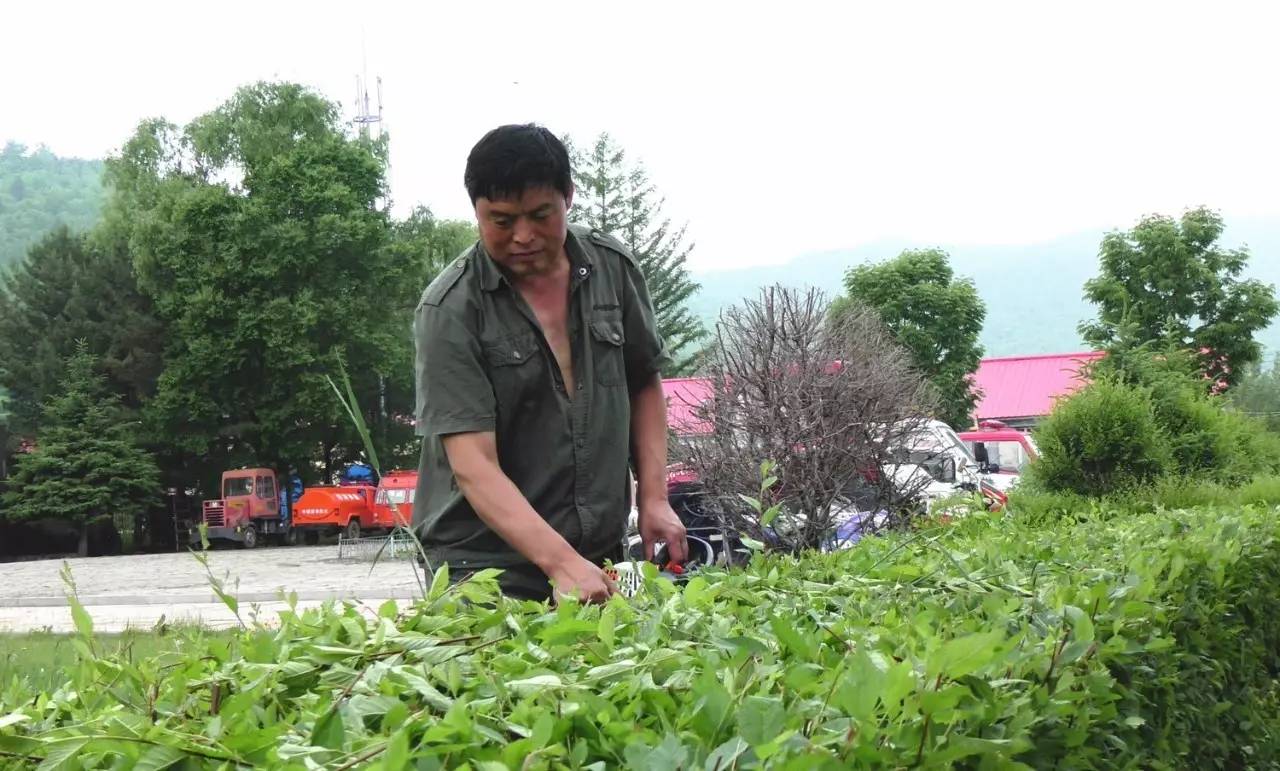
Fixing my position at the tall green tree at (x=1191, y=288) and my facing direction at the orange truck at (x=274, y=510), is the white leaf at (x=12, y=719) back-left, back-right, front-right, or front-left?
front-left

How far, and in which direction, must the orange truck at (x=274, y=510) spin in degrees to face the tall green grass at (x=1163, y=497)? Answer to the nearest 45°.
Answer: approximately 45° to its left

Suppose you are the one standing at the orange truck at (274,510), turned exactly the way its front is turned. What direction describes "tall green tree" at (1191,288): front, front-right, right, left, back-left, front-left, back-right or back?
back-left

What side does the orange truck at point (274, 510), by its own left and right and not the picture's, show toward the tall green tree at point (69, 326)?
right

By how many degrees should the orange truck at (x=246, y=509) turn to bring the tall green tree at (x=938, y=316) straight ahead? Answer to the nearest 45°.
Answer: approximately 135° to its left

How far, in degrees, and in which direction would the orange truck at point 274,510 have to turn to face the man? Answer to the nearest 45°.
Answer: approximately 45° to its left

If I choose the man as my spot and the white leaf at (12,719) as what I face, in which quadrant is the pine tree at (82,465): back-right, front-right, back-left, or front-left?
back-right

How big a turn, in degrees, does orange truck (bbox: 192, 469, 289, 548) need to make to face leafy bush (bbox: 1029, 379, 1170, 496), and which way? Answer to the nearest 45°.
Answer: approximately 45° to its left

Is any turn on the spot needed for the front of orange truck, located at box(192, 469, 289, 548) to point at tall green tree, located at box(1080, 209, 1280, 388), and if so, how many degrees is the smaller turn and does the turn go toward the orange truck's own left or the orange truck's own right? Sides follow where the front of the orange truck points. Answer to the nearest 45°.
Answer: approximately 135° to the orange truck's own left

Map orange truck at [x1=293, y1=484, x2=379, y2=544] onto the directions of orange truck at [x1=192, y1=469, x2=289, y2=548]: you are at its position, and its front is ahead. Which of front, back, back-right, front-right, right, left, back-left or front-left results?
left

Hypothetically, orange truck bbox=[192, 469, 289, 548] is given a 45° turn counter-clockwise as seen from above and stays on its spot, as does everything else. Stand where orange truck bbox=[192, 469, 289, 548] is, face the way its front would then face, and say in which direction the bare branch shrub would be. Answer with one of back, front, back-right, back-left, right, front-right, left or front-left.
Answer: front

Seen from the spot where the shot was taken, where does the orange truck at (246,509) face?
facing the viewer and to the left of the viewer

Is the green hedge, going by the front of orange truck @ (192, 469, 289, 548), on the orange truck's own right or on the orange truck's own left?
on the orange truck's own left

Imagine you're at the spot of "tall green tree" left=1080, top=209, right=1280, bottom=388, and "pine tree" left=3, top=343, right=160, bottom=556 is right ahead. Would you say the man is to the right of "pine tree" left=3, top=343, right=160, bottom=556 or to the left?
left

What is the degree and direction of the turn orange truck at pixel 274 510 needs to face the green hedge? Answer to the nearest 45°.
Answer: approximately 45° to its left
